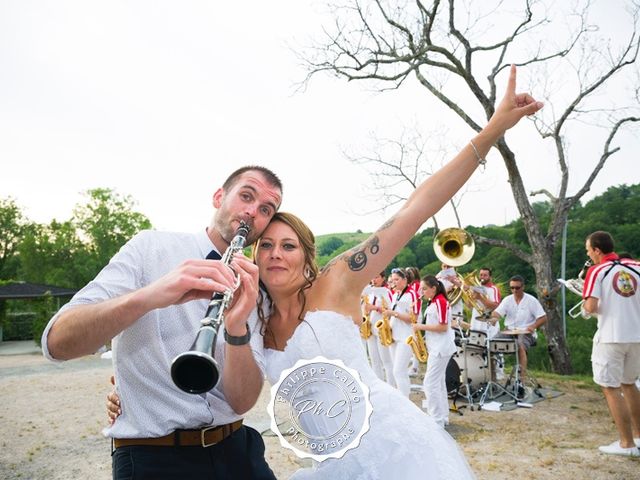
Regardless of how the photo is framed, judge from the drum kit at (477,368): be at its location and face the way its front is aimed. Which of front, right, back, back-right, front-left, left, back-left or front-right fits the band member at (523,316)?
back

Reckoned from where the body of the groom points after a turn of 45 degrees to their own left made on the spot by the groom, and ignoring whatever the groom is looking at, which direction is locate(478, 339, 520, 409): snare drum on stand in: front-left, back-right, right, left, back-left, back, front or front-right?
front-left

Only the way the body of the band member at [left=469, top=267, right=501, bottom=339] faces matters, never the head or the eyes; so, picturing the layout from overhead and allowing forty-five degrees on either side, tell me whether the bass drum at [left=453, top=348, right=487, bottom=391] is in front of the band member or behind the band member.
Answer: in front

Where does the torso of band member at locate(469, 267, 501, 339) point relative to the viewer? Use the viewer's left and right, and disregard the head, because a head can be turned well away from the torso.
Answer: facing the viewer and to the left of the viewer

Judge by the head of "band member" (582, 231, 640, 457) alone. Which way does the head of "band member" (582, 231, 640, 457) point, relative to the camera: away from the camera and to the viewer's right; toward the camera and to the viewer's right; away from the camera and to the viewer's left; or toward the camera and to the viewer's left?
away from the camera and to the viewer's left
